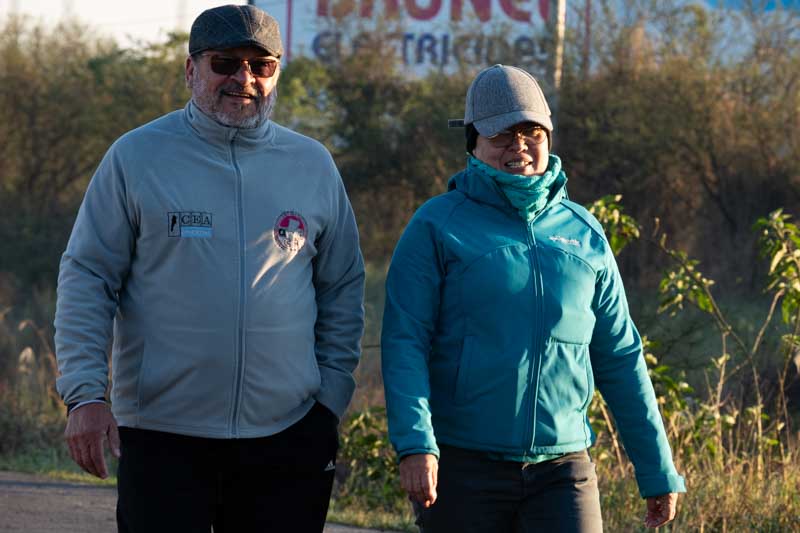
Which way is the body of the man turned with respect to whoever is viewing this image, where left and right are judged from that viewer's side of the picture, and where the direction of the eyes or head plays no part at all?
facing the viewer

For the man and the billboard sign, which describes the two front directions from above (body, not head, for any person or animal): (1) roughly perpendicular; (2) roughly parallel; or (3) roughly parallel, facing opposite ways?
roughly parallel

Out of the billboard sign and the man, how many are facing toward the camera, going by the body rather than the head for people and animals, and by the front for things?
2

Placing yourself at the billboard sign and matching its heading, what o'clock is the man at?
The man is roughly at 12 o'clock from the billboard sign.

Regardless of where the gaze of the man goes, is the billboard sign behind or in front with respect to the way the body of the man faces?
behind

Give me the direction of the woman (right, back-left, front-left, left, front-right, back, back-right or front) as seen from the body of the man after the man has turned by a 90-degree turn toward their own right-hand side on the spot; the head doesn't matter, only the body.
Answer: back

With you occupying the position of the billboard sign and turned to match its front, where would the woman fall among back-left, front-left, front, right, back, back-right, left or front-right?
front

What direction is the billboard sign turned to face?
toward the camera
